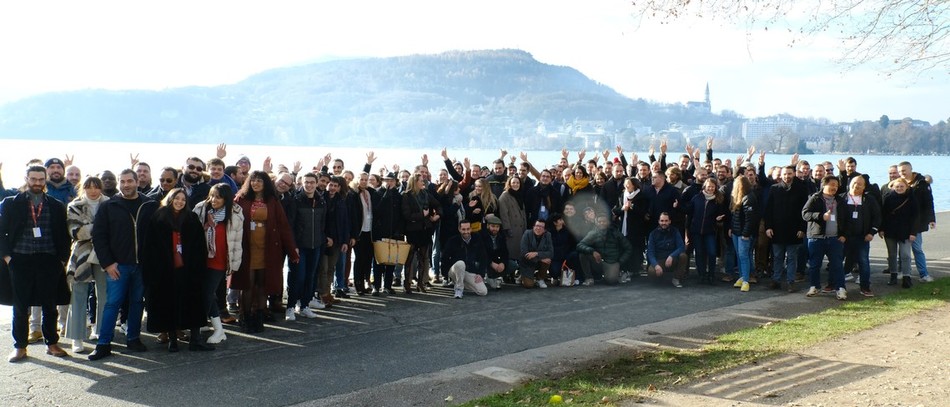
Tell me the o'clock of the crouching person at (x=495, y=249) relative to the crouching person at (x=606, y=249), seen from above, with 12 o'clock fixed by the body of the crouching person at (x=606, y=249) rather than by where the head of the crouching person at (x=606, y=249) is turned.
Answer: the crouching person at (x=495, y=249) is roughly at 2 o'clock from the crouching person at (x=606, y=249).

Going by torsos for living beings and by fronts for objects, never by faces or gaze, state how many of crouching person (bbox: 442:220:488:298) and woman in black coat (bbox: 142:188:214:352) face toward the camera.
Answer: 2

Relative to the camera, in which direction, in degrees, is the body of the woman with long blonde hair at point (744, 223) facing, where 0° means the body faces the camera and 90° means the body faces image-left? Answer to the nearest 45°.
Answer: approximately 45°

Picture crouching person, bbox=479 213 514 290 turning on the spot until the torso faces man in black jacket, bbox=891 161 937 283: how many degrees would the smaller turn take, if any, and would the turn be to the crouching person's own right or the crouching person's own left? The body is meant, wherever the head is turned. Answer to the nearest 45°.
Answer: approximately 90° to the crouching person's own left

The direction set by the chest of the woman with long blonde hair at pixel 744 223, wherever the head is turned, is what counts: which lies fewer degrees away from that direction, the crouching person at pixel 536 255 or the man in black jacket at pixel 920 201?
the crouching person

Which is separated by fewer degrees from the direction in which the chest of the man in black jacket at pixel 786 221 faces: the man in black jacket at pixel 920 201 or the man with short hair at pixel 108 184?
the man with short hair

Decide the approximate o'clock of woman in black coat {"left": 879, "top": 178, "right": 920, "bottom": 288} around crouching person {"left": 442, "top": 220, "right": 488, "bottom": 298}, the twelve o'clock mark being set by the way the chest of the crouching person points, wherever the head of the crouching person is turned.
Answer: The woman in black coat is roughly at 9 o'clock from the crouching person.

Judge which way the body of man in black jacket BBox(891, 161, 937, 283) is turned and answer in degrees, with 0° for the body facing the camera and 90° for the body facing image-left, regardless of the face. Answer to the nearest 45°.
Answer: approximately 45°
